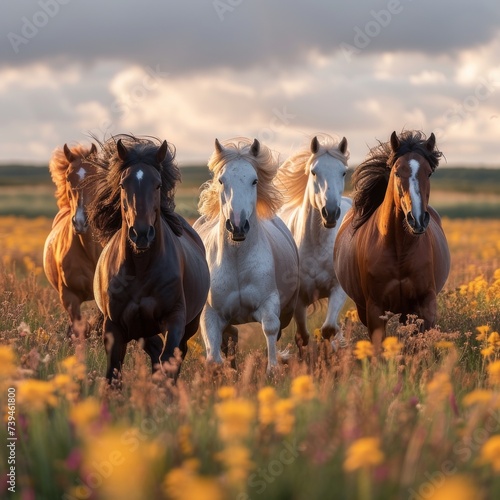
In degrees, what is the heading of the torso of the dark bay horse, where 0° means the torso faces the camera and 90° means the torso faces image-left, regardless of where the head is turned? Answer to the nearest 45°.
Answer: approximately 0°

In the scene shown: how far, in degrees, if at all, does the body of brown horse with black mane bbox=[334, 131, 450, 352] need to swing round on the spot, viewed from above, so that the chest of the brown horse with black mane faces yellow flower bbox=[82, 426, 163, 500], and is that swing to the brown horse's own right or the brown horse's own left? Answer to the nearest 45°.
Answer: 0° — it already faces it

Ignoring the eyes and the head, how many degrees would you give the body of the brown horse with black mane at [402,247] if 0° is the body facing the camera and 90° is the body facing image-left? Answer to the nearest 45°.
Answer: approximately 0°

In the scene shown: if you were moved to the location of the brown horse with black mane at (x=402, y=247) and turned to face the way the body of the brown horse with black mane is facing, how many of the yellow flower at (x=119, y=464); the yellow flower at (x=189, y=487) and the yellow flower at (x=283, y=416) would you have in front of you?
3

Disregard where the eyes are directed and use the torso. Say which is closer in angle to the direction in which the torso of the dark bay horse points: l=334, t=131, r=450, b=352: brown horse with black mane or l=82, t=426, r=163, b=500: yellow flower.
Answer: the yellow flower

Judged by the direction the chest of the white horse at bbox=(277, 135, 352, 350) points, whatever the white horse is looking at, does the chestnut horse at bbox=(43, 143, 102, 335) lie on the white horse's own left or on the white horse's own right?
on the white horse's own right

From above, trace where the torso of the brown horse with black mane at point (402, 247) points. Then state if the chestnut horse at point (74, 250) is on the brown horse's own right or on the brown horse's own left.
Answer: on the brown horse's own right
